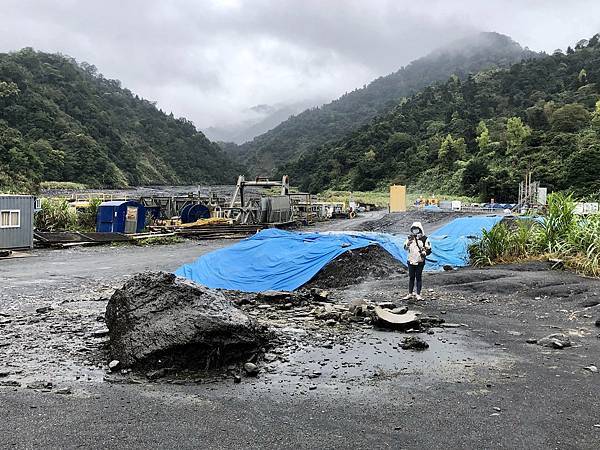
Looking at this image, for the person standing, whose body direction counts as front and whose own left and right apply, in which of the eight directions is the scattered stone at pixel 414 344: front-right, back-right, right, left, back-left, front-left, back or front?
front

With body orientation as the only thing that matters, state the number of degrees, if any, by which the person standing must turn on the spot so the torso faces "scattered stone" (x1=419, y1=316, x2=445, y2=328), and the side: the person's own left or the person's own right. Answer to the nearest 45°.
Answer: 0° — they already face it

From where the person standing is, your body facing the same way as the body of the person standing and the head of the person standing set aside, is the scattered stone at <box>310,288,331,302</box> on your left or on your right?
on your right

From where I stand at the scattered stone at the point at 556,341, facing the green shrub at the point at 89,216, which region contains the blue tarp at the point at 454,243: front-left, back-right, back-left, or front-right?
front-right

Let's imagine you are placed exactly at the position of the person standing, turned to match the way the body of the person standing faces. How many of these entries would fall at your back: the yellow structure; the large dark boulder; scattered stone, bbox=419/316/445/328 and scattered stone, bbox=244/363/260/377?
1

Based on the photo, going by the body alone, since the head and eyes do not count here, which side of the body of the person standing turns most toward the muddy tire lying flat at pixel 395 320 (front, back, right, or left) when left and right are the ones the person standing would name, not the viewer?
front

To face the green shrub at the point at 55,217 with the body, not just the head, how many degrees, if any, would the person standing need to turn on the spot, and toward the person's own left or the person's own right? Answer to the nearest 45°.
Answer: approximately 135° to the person's own right

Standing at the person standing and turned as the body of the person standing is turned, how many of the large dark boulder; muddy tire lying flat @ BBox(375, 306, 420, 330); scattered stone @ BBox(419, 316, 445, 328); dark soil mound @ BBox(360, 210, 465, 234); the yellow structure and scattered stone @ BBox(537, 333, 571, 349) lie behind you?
2

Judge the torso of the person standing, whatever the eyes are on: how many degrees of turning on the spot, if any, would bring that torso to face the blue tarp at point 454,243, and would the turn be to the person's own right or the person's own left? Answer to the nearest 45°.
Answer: approximately 180°

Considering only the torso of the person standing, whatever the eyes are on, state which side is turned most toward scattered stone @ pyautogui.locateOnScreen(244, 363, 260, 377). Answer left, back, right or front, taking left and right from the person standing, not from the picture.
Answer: front

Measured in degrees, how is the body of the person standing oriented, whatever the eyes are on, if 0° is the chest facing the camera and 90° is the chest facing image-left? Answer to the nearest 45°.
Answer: approximately 0°

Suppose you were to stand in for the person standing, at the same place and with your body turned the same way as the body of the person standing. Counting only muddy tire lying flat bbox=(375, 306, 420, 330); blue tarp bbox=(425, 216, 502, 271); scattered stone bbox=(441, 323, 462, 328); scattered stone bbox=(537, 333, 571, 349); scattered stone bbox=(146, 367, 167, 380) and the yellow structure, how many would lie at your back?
2

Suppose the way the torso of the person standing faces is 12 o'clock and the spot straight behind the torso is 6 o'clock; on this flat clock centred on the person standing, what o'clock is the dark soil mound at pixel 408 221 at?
The dark soil mound is roughly at 6 o'clock from the person standing.
